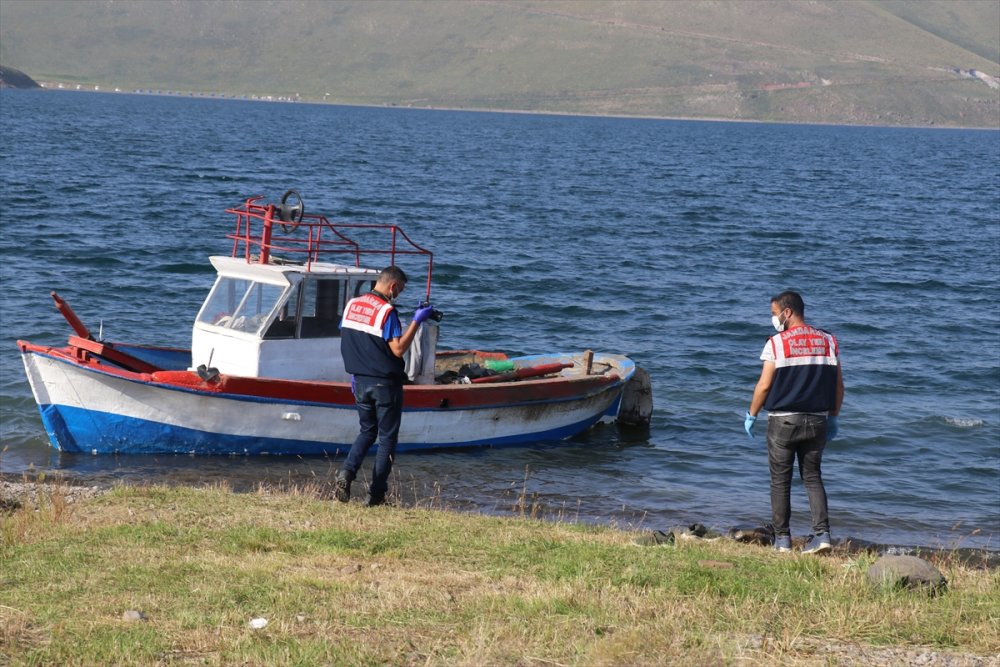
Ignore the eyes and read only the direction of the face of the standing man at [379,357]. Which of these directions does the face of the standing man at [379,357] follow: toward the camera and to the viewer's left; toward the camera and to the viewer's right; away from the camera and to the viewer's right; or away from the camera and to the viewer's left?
away from the camera and to the viewer's right

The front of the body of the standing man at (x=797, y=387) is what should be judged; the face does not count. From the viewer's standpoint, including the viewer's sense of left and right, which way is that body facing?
facing away from the viewer and to the left of the viewer

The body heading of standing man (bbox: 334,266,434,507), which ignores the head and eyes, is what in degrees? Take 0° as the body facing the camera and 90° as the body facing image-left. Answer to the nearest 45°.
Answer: approximately 225°

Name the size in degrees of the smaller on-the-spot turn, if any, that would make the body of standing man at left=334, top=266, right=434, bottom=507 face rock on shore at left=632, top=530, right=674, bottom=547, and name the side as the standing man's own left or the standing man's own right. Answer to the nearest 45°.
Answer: approximately 90° to the standing man's own right

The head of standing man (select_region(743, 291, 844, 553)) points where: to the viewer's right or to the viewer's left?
to the viewer's left
